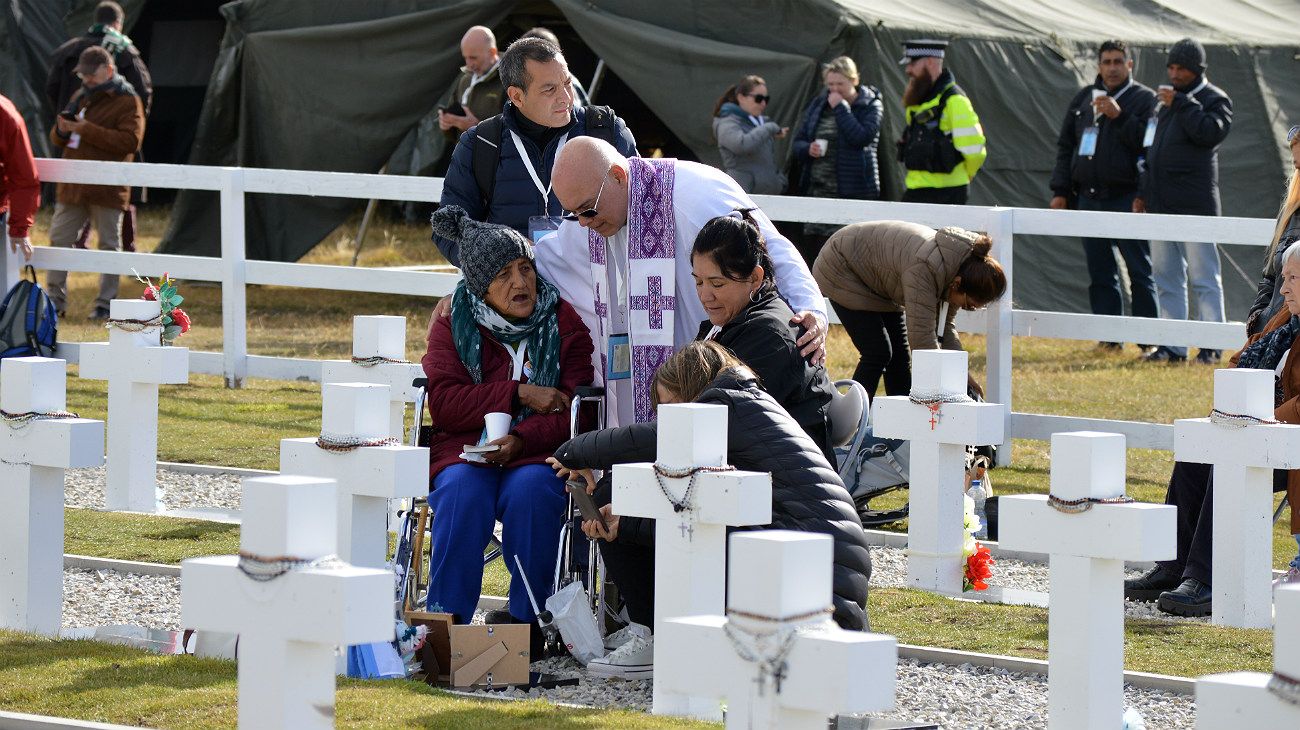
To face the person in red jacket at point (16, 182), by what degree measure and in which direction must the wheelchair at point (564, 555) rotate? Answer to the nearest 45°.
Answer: approximately 135° to its right

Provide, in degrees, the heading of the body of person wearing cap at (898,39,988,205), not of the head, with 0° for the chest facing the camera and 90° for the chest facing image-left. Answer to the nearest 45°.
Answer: approximately 45°

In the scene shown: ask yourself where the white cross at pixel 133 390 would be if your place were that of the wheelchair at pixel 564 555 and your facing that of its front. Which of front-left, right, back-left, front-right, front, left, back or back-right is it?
back-right

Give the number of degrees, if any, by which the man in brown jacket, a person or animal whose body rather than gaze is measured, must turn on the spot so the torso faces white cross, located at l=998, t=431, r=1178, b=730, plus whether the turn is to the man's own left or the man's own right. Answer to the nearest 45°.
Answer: approximately 45° to the man's own left

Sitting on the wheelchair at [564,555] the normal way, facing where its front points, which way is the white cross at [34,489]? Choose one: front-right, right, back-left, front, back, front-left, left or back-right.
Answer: right

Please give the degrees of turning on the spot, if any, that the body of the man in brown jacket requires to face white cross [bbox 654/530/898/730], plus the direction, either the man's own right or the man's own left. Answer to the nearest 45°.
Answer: approximately 45° to the man's own left

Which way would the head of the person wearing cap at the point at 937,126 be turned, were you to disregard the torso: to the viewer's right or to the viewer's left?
to the viewer's left

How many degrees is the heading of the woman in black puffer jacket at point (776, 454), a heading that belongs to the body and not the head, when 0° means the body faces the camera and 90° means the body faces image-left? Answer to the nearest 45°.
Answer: approximately 90°

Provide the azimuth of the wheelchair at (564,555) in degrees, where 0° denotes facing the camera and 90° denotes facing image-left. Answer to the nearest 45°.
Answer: approximately 0°
